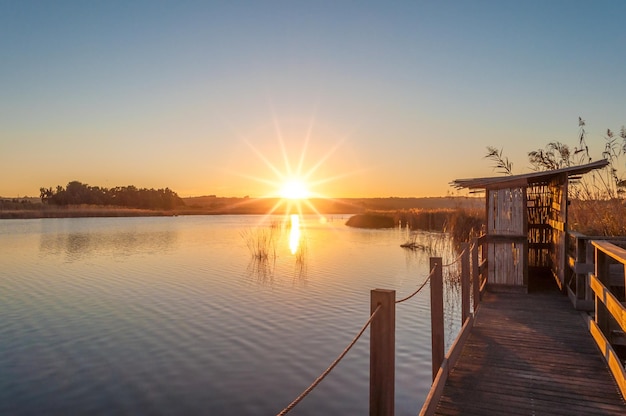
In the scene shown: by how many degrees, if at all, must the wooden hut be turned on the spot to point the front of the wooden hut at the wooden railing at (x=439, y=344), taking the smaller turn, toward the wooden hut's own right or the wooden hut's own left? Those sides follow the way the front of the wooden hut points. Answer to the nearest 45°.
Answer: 0° — it already faces it

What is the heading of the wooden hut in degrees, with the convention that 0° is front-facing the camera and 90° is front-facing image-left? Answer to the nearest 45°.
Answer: approximately 0°

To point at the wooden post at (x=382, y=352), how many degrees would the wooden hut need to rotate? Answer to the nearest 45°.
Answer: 0° — it already faces it
